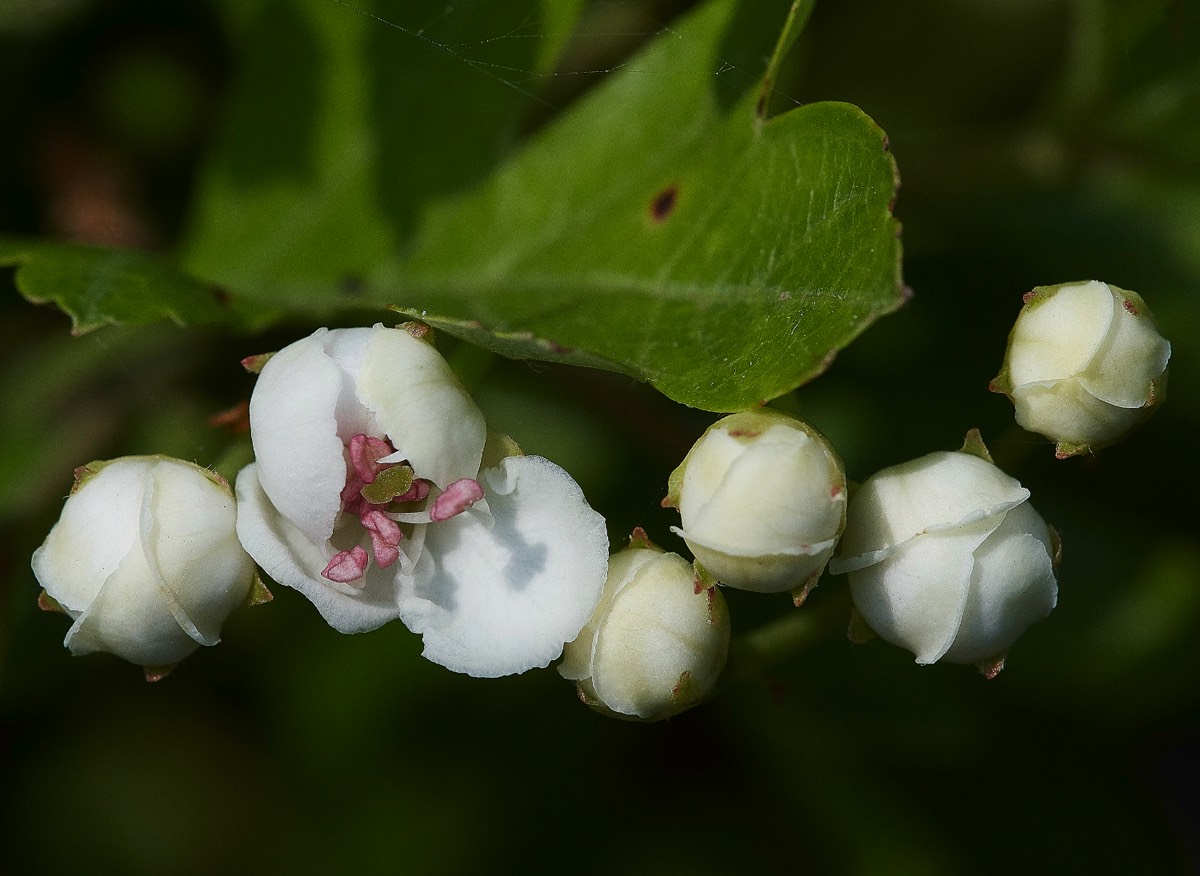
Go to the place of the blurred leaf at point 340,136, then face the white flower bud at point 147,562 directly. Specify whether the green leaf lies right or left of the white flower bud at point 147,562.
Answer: left

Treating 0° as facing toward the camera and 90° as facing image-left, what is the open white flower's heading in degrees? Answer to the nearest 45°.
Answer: approximately 0°

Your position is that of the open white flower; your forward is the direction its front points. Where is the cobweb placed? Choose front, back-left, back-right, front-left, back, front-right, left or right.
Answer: back

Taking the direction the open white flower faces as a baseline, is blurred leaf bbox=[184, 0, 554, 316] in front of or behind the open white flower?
behind
